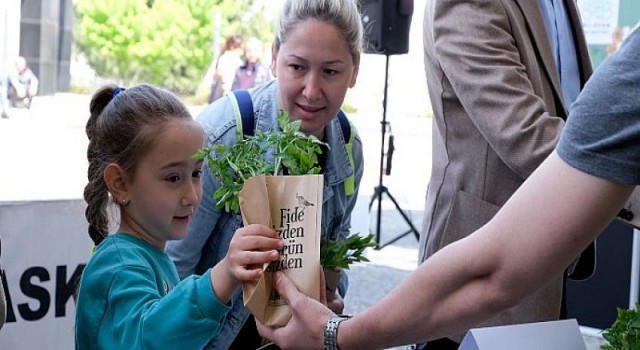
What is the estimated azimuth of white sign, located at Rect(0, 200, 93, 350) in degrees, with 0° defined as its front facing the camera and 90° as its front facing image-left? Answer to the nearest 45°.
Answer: approximately 0°

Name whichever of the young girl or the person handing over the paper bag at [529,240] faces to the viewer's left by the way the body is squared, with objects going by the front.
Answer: the person handing over the paper bag

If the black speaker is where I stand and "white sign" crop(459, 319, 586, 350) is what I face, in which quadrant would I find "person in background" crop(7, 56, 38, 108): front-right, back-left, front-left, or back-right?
back-right
